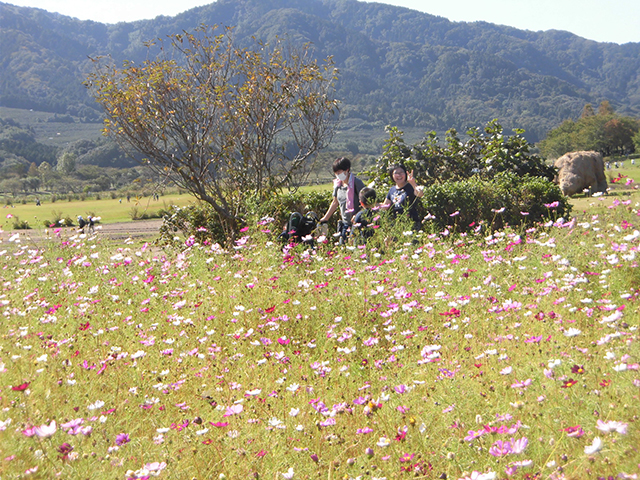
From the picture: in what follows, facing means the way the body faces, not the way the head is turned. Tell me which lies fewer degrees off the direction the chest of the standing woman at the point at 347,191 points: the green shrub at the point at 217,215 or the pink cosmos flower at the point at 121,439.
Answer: the pink cosmos flower

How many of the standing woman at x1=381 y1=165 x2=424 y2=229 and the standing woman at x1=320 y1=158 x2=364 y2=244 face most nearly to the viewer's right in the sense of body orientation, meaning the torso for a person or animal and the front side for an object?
0

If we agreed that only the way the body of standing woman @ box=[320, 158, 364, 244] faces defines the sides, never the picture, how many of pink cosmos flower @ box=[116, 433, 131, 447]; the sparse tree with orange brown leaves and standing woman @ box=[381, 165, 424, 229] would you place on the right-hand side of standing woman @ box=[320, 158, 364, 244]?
1

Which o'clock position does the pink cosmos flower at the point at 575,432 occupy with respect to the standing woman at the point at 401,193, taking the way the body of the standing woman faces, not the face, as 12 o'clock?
The pink cosmos flower is roughly at 12 o'clock from the standing woman.

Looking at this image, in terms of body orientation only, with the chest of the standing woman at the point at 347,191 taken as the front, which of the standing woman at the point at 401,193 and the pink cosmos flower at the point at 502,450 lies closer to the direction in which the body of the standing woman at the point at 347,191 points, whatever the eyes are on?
the pink cosmos flower

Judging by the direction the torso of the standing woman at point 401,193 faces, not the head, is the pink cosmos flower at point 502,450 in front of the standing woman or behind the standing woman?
in front

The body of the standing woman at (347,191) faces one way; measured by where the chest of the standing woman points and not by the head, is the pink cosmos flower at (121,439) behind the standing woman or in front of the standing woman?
in front

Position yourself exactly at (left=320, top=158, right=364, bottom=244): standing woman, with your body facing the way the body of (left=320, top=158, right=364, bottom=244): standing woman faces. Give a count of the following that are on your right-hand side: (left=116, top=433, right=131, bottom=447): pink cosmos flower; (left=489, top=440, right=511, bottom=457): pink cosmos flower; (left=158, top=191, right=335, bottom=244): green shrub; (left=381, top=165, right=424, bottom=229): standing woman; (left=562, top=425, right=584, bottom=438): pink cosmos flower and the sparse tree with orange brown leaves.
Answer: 2

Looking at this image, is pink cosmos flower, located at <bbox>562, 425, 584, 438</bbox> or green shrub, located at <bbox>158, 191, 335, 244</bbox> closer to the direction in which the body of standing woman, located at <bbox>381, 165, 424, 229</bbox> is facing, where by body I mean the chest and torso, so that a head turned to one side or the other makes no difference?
the pink cosmos flower

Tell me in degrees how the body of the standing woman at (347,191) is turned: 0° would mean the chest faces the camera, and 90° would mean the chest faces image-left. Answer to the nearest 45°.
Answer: approximately 45°

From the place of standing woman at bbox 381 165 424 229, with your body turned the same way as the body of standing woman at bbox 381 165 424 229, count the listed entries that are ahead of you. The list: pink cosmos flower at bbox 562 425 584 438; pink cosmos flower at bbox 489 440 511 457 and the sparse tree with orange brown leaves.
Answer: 2

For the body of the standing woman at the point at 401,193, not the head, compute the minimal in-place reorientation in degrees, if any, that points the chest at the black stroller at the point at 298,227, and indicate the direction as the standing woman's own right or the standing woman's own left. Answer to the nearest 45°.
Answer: approximately 90° to the standing woman's own right
